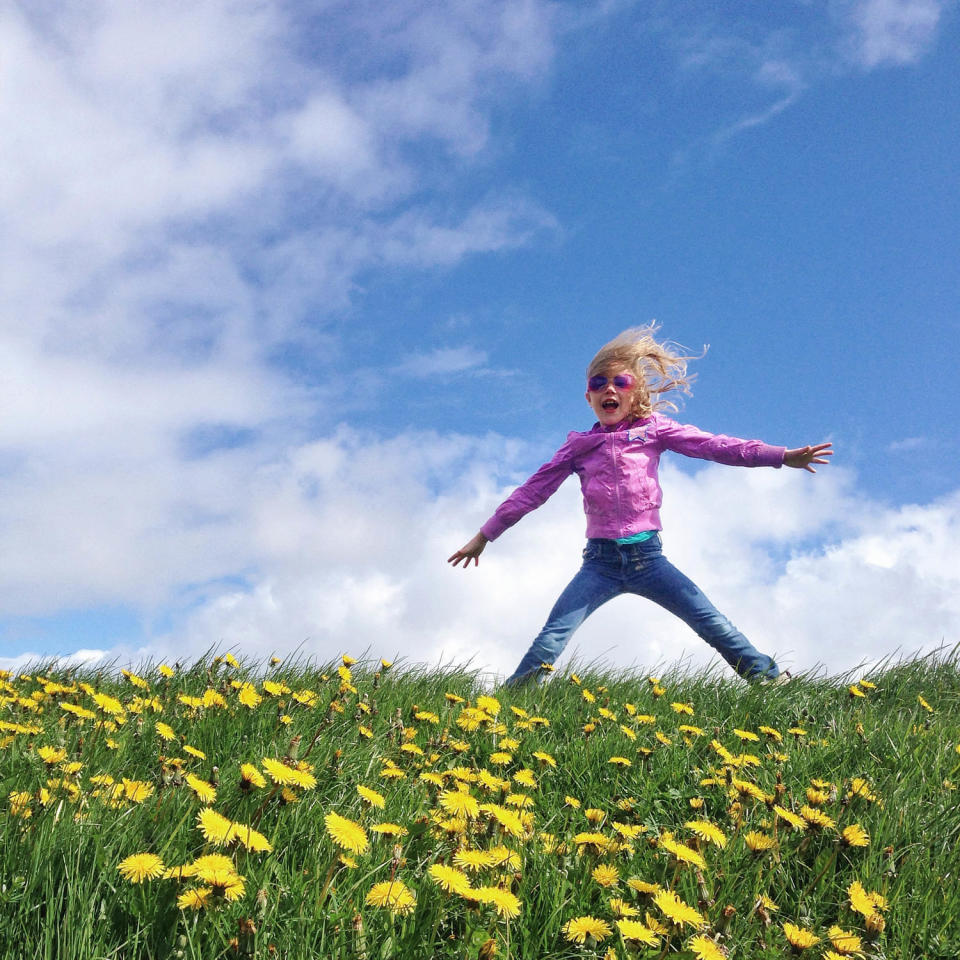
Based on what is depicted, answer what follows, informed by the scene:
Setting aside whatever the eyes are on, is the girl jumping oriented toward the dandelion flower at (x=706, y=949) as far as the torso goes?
yes

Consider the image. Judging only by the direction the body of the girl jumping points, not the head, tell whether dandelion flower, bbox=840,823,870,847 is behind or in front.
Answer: in front

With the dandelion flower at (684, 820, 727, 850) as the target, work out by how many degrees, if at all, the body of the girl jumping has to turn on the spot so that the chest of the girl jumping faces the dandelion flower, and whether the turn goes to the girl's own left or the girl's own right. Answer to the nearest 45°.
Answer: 0° — they already face it

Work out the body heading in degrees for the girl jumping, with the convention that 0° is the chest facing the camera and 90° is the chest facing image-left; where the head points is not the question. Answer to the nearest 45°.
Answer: approximately 0°

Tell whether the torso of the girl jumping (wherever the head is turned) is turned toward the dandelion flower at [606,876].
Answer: yes

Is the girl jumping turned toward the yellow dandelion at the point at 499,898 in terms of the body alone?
yes

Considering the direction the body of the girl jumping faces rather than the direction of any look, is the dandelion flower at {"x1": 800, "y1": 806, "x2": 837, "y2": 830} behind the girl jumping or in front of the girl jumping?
in front
